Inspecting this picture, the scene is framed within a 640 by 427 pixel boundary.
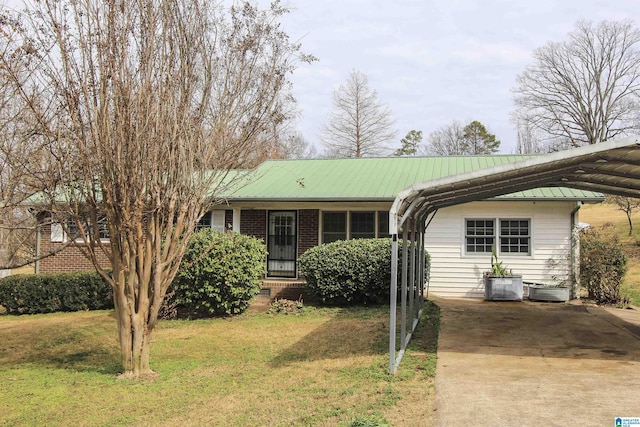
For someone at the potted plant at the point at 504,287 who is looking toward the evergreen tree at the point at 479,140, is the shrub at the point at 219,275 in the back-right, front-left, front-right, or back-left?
back-left

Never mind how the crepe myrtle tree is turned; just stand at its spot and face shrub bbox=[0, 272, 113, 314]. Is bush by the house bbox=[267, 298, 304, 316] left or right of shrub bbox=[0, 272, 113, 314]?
right

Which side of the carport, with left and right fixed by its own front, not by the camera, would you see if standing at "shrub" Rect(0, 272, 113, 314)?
right

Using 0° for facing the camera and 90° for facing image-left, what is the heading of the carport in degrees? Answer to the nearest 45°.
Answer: approximately 0°

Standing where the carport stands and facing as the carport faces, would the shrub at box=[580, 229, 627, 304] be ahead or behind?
behind

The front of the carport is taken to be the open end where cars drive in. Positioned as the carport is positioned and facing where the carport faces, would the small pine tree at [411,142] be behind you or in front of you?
behind

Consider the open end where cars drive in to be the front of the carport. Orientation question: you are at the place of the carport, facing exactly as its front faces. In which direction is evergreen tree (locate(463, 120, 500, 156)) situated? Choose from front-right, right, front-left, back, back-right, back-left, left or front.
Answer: back

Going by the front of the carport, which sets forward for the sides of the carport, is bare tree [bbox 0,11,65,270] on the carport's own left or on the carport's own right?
on the carport's own right

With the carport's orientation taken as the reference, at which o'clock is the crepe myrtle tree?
The crepe myrtle tree is roughly at 2 o'clock from the carport.
